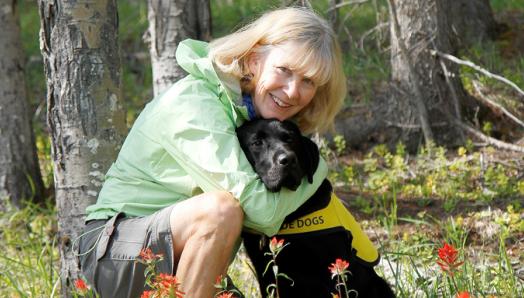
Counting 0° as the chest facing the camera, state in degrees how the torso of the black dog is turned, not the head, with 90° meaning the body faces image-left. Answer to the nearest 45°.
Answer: approximately 45°

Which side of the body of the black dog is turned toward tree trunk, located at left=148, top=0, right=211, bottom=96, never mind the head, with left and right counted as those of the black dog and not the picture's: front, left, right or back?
right

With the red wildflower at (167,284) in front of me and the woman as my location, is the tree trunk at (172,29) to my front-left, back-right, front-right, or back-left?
back-right

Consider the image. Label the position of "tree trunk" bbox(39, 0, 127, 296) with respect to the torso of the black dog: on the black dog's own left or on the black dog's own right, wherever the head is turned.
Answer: on the black dog's own right
